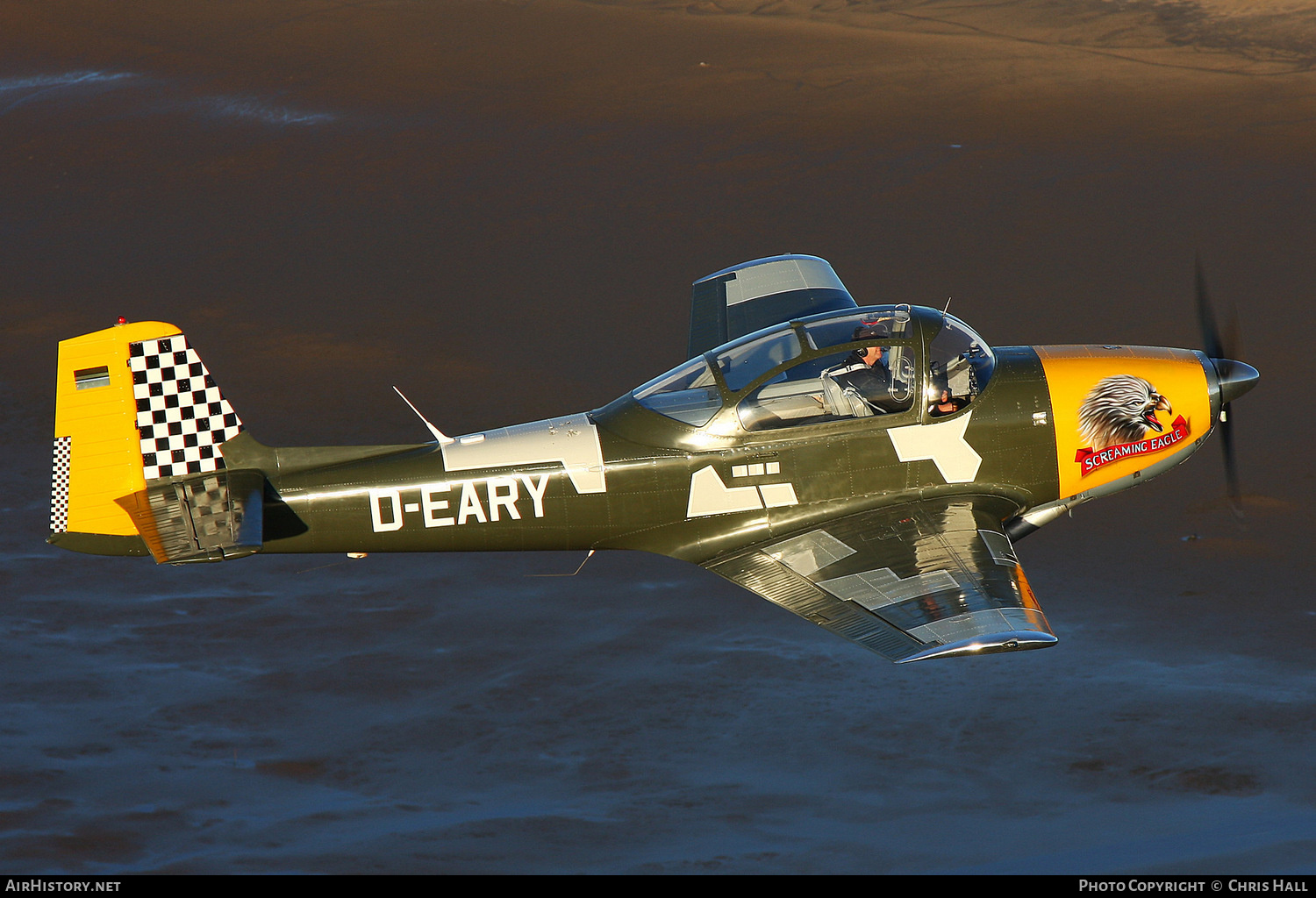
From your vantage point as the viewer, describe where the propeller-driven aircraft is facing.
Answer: facing to the right of the viewer
